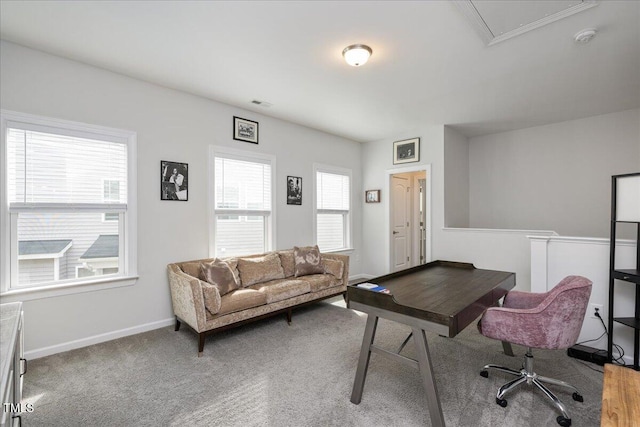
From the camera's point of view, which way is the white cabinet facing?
to the viewer's right

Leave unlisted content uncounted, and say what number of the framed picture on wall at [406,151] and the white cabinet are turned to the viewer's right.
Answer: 1

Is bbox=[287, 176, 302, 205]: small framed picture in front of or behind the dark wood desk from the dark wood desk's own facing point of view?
behind

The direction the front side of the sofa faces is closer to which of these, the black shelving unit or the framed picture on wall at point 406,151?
the black shelving unit

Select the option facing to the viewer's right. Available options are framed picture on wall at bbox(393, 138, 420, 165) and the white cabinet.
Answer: the white cabinet

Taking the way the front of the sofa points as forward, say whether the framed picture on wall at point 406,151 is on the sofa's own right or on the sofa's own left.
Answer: on the sofa's own left

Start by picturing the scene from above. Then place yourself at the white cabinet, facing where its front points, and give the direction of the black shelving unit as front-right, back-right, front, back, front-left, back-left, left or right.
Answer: front-right

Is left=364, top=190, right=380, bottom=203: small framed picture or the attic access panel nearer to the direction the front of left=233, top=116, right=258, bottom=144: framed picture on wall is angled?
the attic access panel

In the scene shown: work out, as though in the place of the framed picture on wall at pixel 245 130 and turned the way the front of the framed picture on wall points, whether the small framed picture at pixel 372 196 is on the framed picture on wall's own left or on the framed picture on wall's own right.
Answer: on the framed picture on wall's own left
